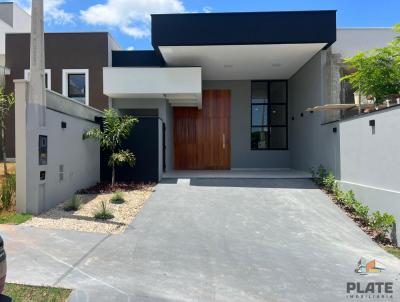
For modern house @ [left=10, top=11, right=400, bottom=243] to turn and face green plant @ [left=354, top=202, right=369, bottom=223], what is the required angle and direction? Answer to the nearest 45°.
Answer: approximately 45° to its left

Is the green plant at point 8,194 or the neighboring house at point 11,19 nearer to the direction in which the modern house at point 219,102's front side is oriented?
the green plant

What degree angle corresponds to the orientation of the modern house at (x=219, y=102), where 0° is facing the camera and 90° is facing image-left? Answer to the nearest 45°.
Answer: approximately 0°

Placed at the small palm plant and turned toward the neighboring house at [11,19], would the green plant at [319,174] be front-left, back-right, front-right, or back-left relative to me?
back-right

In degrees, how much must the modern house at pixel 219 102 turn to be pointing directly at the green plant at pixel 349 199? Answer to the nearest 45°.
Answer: approximately 45° to its left

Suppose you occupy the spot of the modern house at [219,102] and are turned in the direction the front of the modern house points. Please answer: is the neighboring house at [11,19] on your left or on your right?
on your right

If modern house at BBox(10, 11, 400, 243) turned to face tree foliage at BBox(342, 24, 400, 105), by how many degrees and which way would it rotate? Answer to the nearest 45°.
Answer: approximately 45° to its left
